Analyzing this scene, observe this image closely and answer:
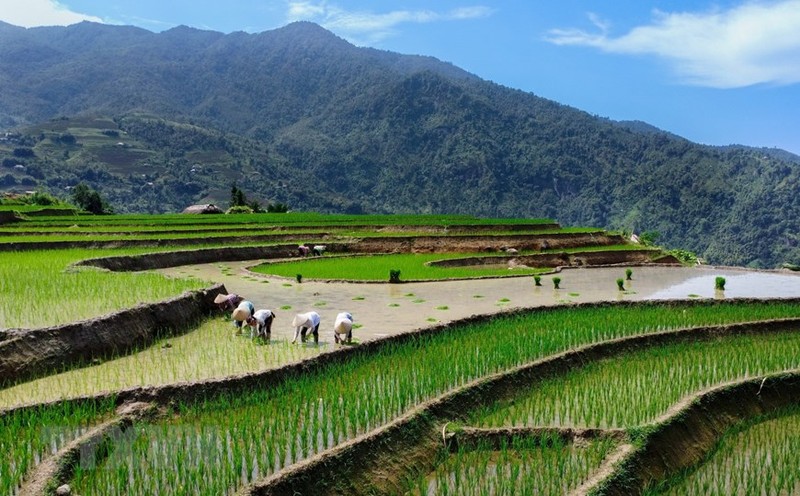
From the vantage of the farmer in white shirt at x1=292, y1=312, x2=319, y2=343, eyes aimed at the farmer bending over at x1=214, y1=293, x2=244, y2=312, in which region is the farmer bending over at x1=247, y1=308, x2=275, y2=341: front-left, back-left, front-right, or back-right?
front-left

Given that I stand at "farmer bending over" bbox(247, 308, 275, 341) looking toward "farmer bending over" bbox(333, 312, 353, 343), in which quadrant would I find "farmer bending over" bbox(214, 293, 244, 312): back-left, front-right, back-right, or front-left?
back-left

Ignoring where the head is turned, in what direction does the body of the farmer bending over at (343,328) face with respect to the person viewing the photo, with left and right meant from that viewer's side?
facing the viewer

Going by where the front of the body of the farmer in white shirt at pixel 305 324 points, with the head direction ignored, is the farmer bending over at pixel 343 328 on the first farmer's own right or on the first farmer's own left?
on the first farmer's own left

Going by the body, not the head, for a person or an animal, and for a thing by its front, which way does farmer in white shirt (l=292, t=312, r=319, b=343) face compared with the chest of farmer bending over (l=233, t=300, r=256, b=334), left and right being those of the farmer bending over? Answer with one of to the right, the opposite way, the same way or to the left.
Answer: the same way

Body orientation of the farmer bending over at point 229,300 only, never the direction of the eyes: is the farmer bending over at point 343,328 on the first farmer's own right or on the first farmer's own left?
on the first farmer's own left

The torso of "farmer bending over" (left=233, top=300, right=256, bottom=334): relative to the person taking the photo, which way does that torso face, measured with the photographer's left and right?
facing the viewer and to the left of the viewer

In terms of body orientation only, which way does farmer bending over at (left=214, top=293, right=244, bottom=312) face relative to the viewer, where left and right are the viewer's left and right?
facing to the left of the viewer

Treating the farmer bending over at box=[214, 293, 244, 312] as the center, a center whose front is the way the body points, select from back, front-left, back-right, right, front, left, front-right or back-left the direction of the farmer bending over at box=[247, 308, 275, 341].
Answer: left

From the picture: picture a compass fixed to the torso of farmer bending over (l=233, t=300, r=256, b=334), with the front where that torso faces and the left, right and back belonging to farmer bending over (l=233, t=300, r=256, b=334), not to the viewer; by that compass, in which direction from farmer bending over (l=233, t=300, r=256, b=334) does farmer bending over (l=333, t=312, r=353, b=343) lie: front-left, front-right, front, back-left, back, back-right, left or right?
left
